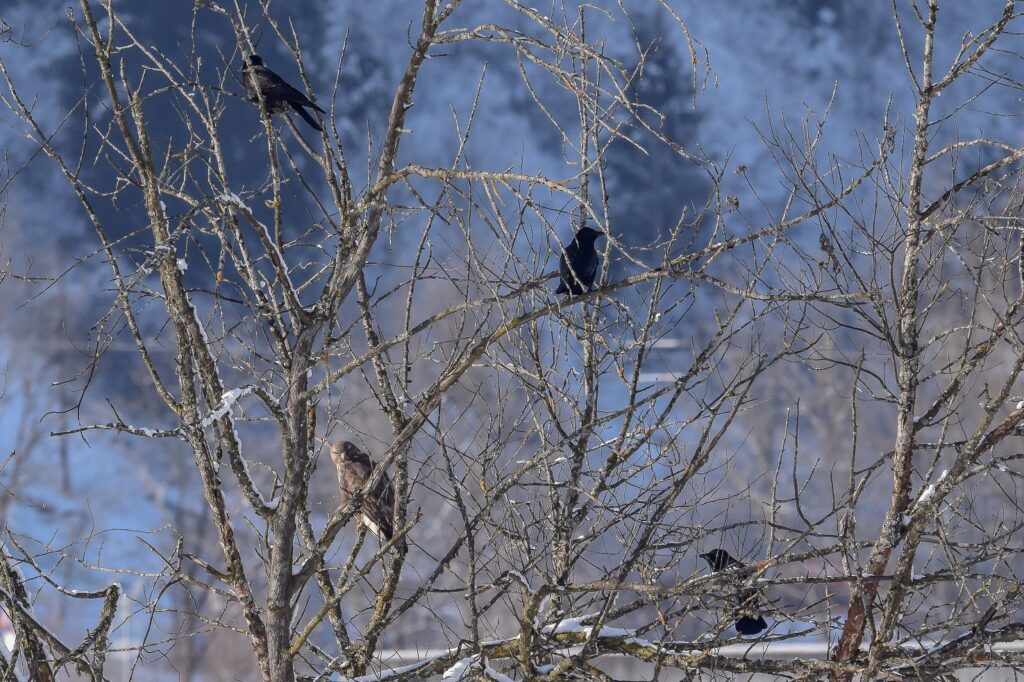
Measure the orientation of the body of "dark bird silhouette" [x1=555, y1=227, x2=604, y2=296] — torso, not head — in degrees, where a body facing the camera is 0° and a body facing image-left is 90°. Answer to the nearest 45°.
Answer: approximately 270°

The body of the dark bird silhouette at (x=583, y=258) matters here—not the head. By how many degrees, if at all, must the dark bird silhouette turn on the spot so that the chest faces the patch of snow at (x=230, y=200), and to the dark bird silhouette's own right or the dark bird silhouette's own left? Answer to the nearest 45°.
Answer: approximately 135° to the dark bird silhouette's own right

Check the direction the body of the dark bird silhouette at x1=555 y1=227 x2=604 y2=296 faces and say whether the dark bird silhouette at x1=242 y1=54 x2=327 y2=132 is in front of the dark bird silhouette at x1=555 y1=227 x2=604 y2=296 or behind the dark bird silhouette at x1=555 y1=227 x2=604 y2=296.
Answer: behind
